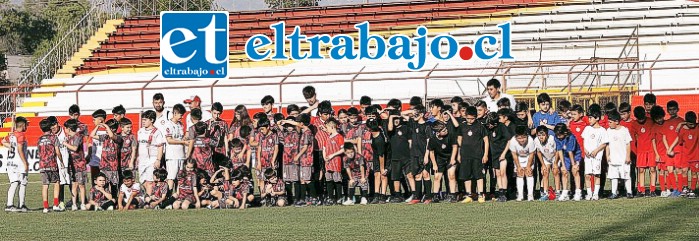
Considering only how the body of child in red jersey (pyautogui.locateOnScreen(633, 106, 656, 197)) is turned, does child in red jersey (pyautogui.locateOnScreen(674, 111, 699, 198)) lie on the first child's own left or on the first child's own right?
on the first child's own left

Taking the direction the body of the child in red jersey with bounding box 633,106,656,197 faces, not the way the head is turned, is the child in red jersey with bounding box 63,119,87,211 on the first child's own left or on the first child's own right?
on the first child's own right

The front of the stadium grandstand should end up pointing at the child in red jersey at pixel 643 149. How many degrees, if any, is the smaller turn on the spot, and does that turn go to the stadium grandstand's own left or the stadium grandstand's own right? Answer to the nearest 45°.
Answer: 0° — it already faces them

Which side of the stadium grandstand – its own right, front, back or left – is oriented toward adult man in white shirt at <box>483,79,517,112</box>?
front

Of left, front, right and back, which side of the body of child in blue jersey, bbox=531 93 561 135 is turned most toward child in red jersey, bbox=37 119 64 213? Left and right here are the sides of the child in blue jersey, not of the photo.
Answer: right

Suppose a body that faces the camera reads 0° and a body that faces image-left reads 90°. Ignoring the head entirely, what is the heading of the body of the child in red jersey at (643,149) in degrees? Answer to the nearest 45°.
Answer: approximately 0°

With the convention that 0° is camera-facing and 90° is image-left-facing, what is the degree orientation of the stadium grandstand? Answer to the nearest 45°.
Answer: approximately 0°
